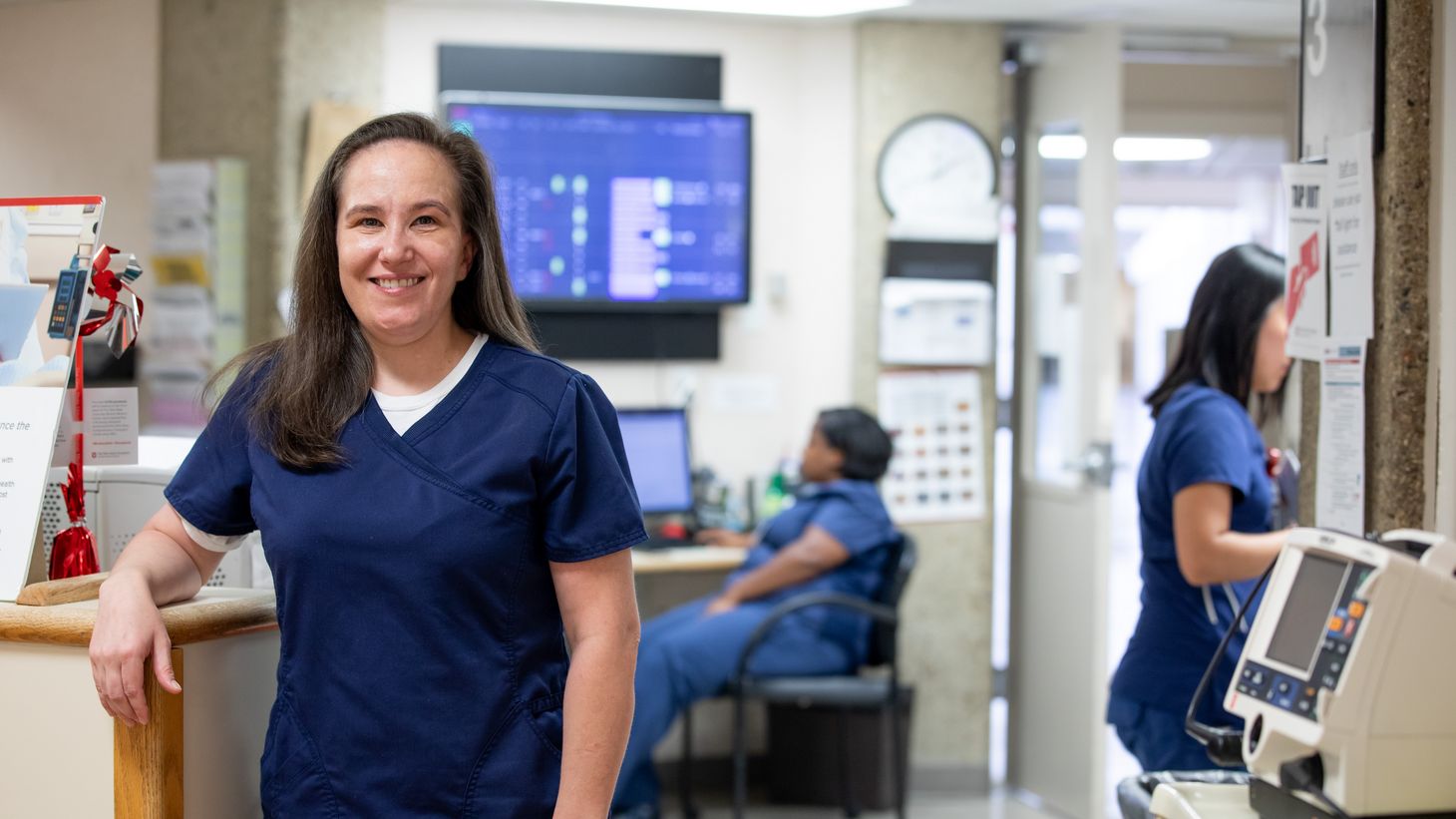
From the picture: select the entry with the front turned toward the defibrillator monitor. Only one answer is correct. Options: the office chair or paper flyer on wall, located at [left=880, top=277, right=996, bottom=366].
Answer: the paper flyer on wall

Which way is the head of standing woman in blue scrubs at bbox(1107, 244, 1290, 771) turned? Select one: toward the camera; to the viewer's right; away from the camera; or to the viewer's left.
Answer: to the viewer's right

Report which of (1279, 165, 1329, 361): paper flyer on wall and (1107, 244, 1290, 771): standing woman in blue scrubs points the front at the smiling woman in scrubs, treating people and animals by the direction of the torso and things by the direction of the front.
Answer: the paper flyer on wall

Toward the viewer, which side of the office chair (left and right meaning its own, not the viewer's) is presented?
left

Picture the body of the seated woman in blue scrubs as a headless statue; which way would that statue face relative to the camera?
to the viewer's left

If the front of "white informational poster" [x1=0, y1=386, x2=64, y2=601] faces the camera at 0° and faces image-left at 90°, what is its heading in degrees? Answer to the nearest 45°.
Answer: approximately 0°

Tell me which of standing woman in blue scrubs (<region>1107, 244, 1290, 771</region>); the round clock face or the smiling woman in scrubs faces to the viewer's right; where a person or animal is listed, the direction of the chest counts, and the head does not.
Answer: the standing woman in blue scrubs

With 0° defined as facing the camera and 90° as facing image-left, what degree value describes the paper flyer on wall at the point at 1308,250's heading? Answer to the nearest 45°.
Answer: approximately 45°

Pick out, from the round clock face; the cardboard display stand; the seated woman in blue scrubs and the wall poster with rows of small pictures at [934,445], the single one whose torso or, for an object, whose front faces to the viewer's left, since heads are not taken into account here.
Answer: the seated woman in blue scrubs
